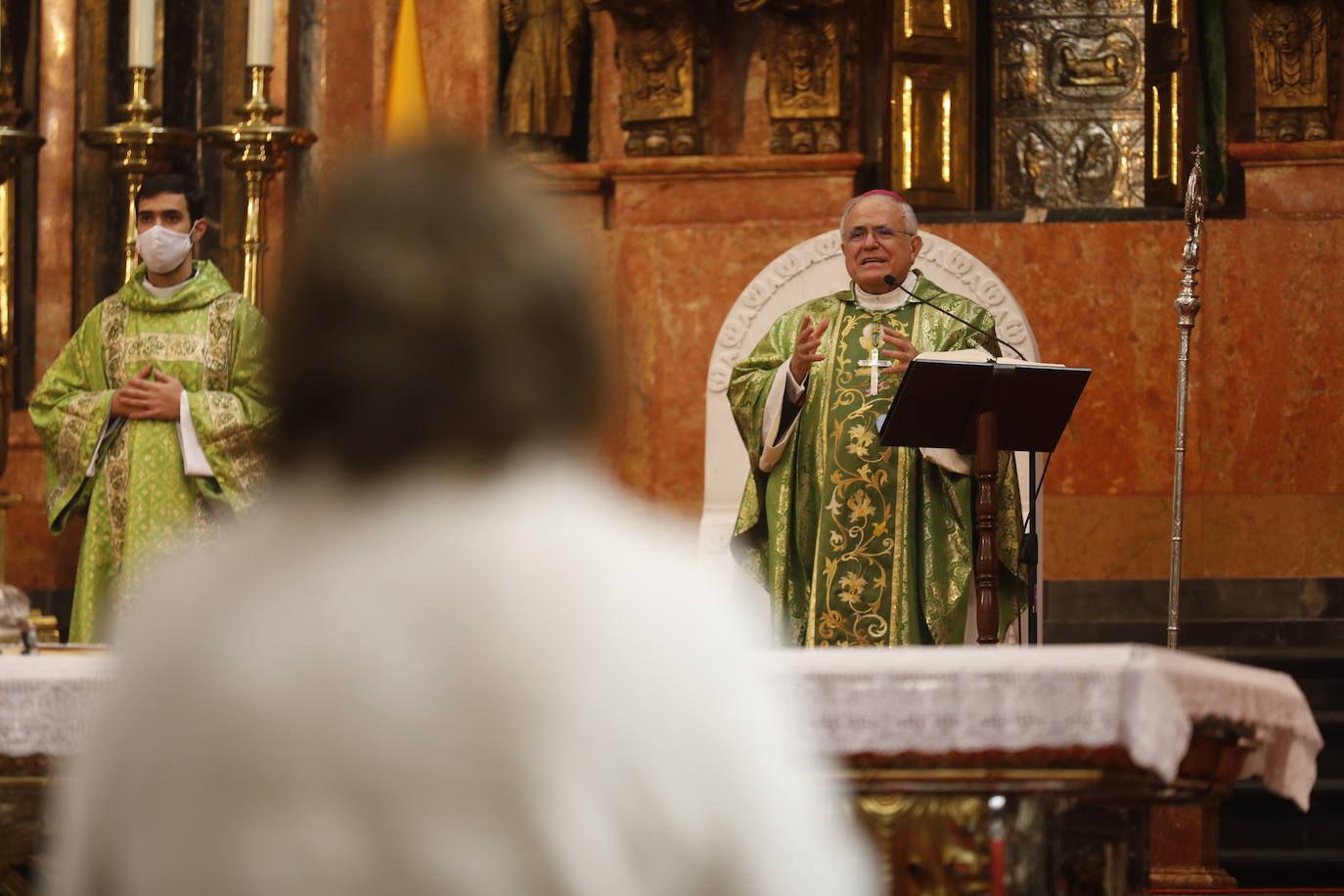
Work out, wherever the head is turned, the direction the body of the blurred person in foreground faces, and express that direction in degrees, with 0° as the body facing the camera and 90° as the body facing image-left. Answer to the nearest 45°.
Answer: approximately 180°

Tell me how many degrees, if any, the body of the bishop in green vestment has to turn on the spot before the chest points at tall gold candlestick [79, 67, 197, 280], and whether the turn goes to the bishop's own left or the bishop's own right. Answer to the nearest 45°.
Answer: approximately 90° to the bishop's own right

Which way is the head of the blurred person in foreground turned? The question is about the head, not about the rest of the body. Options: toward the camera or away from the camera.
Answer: away from the camera

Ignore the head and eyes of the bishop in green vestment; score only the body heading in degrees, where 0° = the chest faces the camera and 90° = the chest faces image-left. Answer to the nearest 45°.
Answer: approximately 0°

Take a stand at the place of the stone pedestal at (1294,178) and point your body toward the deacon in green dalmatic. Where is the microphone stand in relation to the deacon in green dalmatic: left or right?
left

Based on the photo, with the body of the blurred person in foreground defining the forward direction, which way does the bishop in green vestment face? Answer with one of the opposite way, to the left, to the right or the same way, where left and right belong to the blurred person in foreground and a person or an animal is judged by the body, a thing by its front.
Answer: the opposite way

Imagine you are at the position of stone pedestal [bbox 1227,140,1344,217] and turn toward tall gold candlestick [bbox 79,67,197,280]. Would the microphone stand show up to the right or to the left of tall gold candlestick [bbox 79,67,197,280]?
left

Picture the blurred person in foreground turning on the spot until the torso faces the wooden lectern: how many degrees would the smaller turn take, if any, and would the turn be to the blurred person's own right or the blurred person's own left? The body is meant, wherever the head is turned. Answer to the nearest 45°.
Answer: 0° — they already face it

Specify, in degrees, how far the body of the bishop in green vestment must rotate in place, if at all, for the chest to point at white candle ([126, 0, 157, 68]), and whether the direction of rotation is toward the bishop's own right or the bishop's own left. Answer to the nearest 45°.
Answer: approximately 90° to the bishop's own right

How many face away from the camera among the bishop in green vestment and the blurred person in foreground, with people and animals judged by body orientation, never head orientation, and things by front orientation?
1
